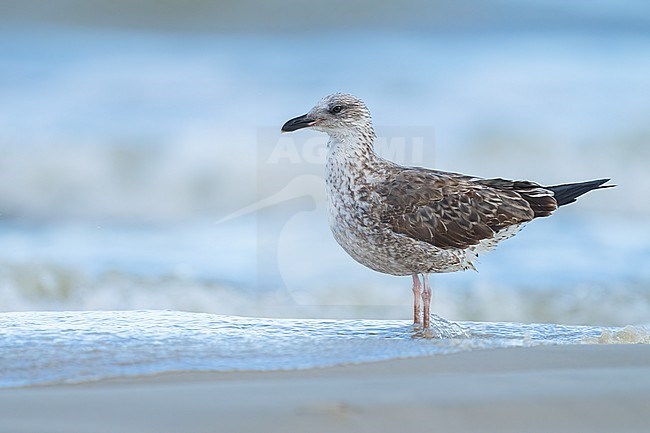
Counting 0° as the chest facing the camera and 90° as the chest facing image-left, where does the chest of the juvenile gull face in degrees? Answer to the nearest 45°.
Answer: approximately 90°
